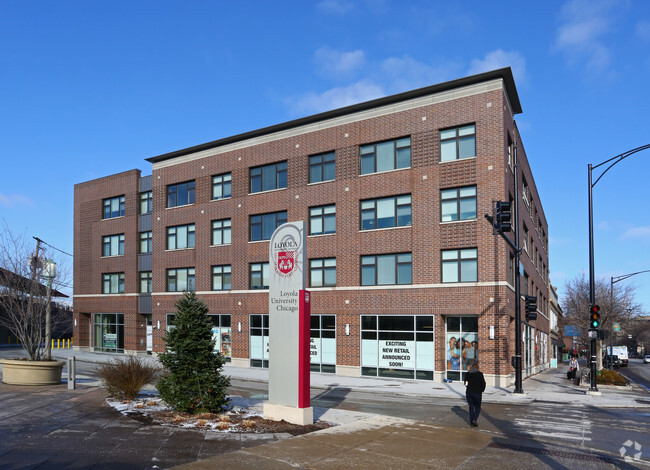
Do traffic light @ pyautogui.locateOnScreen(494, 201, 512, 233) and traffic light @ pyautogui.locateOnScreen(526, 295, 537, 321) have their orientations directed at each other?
no

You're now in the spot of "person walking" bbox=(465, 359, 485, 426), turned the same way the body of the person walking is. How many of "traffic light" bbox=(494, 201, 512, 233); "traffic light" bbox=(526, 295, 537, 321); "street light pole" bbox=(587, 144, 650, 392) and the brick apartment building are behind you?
0

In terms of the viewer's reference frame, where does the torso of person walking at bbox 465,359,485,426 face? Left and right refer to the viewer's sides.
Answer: facing away from the viewer

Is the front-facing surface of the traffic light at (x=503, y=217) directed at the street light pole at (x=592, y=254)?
no

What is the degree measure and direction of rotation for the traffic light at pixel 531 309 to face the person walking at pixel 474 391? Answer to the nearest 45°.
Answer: approximately 90° to its right

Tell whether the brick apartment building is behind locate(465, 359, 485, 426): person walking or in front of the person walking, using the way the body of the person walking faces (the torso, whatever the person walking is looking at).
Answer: in front

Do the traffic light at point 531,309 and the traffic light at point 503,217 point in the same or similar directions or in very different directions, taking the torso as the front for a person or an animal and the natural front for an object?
same or similar directions

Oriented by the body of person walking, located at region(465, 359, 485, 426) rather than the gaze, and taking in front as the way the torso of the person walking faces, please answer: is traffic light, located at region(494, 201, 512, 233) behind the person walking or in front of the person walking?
in front
